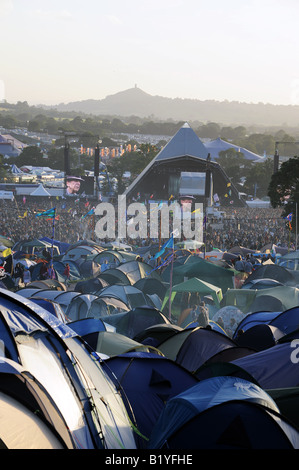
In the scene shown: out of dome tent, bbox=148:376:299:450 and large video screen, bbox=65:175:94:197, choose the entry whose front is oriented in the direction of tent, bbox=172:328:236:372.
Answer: the large video screen

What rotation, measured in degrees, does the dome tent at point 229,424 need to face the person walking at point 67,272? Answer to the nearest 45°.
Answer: approximately 180°

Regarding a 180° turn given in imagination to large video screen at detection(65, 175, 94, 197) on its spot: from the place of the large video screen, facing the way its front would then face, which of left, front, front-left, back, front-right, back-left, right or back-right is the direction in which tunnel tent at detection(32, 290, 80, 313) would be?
back

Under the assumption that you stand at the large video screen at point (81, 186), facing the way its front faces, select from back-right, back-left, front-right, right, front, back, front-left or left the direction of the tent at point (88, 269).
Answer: front

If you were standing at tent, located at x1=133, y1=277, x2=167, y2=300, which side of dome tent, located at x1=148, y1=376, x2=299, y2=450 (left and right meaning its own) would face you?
back

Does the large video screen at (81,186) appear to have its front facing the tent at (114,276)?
yes

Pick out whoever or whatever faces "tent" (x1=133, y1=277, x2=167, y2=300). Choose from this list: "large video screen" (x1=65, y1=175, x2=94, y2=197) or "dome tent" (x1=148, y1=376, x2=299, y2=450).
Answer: the large video screen

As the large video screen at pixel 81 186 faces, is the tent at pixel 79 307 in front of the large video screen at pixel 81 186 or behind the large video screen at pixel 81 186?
in front

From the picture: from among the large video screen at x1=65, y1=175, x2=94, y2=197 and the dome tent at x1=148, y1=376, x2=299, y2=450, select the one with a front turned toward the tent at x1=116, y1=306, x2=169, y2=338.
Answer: the large video screen

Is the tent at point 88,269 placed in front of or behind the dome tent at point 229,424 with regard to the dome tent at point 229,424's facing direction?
behind

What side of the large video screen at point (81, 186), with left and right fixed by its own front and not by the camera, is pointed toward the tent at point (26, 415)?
front

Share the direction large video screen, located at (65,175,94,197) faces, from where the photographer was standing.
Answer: facing the viewer

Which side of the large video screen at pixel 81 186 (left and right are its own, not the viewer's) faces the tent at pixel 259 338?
front

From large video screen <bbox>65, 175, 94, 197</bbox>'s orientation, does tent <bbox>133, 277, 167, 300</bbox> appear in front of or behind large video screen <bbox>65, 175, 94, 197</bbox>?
in front
